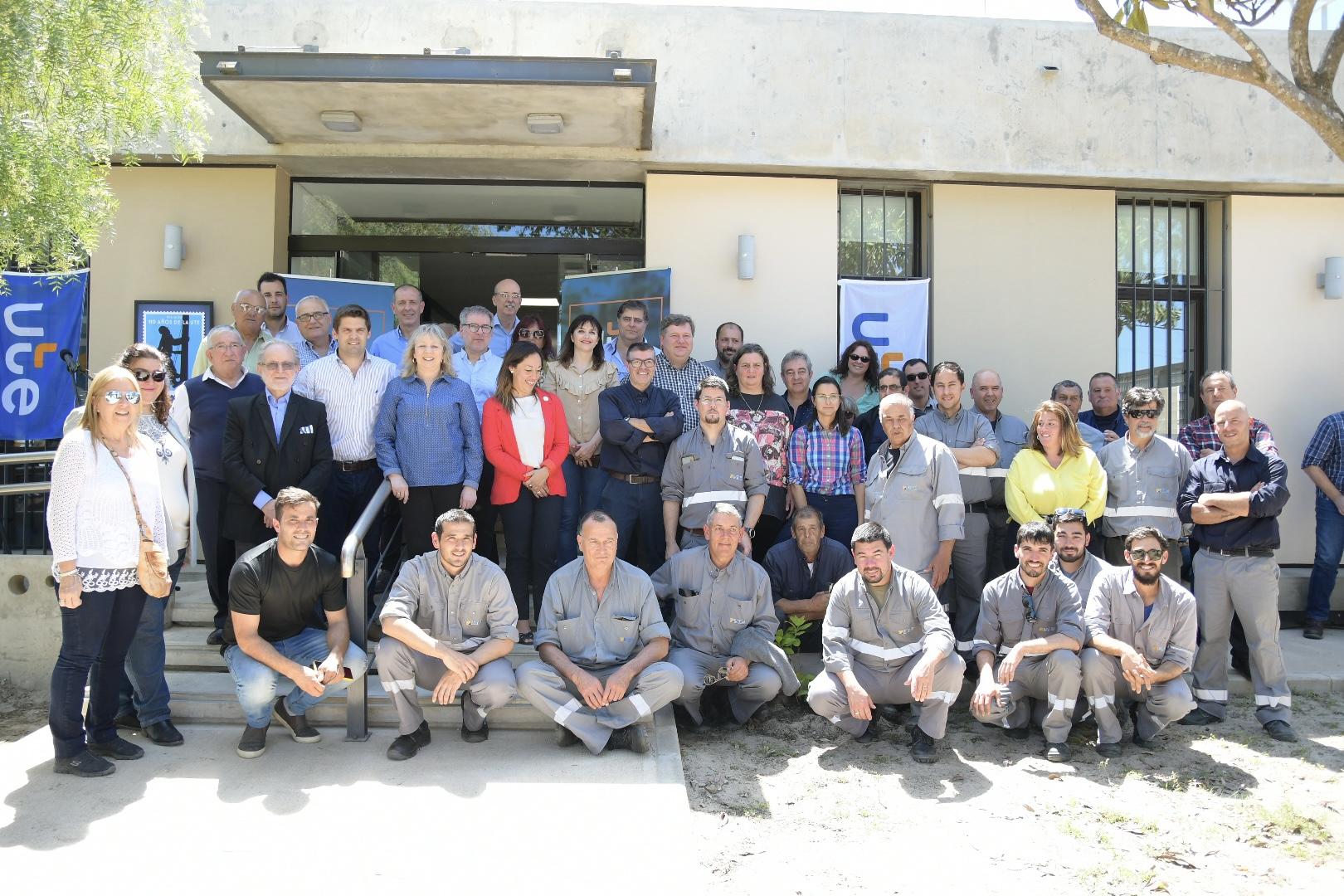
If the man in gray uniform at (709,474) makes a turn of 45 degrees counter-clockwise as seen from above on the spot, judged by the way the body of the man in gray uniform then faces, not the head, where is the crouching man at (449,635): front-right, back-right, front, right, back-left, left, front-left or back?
right

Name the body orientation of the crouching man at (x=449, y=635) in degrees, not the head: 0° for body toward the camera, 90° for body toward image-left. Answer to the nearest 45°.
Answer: approximately 0°

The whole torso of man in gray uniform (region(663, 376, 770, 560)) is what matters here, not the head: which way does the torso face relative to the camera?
toward the camera

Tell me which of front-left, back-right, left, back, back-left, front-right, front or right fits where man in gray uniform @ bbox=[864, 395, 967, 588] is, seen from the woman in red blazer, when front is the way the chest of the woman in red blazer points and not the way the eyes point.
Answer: left

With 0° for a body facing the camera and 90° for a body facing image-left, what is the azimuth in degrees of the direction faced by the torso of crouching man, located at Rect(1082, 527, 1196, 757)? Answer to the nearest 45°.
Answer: approximately 0°

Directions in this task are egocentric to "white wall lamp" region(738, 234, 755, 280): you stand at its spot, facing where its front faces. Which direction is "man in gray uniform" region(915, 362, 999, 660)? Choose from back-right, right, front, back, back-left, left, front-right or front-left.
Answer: front-left

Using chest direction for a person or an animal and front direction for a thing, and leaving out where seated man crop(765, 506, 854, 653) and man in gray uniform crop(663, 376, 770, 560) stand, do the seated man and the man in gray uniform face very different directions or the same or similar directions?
same or similar directions

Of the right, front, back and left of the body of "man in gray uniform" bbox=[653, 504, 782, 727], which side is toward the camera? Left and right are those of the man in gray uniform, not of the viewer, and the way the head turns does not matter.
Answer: front

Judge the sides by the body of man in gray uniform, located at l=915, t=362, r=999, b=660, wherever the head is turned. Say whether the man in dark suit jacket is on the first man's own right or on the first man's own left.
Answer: on the first man's own right

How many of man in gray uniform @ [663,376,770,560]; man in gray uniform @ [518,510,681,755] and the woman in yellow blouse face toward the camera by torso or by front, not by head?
3

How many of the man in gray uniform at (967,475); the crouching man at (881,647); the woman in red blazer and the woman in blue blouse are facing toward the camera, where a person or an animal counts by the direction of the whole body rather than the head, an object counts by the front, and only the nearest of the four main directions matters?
4

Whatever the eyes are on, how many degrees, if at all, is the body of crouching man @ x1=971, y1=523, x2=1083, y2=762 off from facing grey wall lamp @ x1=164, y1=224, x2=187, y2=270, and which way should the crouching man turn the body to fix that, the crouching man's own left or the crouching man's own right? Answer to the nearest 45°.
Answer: approximately 90° to the crouching man's own right

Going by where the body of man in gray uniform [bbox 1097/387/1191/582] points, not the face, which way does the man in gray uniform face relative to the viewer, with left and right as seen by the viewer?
facing the viewer

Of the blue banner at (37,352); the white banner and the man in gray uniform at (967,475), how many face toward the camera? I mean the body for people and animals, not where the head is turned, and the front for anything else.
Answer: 3

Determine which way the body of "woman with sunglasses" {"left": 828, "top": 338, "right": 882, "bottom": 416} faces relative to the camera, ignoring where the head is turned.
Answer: toward the camera

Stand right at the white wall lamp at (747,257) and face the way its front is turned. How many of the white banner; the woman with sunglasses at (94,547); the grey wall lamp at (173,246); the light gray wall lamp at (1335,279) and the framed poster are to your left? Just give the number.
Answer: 2

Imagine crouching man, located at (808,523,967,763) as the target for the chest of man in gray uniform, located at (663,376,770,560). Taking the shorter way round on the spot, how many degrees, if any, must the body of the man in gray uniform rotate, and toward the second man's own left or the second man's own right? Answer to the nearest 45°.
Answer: approximately 45° to the second man's own left

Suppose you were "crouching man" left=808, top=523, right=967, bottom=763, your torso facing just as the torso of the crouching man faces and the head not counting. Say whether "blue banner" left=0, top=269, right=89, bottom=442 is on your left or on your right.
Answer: on your right
